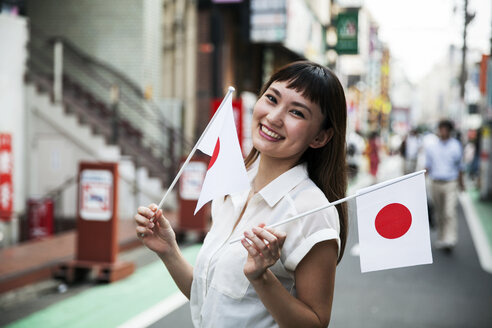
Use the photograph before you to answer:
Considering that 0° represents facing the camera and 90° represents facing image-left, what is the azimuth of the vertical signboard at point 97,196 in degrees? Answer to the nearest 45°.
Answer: approximately 0°

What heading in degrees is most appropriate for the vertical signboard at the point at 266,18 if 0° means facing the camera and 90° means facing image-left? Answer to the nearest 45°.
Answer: approximately 0°

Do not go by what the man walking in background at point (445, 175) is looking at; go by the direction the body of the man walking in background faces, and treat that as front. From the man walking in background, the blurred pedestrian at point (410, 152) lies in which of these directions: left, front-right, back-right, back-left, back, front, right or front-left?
back

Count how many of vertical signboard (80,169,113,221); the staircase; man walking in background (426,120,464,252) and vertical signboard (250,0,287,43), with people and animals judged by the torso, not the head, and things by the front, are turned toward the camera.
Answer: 3

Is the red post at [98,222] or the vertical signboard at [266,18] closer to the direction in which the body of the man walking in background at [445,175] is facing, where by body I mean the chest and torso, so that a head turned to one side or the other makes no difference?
the red post

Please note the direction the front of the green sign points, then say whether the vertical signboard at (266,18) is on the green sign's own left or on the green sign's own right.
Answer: on the green sign's own right

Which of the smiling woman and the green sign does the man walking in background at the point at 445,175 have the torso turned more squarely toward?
the smiling woman

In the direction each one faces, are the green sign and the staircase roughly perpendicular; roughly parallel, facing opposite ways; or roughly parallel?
roughly perpendicular

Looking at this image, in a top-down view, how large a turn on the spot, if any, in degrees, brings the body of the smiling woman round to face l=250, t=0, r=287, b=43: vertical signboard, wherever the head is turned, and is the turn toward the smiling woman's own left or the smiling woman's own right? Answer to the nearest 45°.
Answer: approximately 135° to the smiling woman's own right
